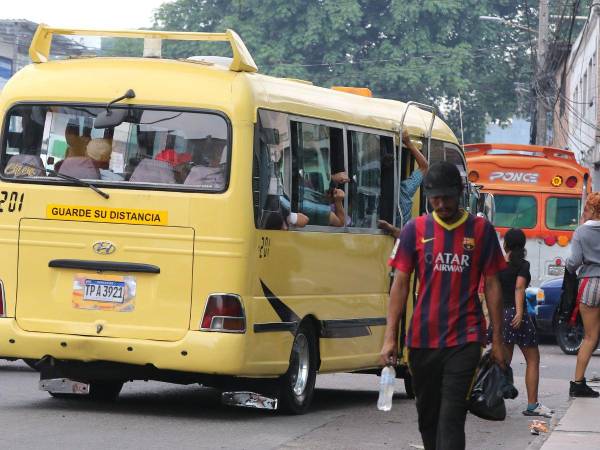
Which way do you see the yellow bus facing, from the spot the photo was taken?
facing away from the viewer and to the right of the viewer

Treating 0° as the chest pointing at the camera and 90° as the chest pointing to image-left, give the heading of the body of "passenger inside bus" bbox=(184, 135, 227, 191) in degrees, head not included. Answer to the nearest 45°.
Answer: approximately 225°

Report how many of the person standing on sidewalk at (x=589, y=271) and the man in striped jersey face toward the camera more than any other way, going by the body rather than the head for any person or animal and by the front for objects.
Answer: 1

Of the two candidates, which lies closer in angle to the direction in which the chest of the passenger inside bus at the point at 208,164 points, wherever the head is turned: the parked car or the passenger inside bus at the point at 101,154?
the parked car

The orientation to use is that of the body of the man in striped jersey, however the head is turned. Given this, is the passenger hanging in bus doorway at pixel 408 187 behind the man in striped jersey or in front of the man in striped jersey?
behind

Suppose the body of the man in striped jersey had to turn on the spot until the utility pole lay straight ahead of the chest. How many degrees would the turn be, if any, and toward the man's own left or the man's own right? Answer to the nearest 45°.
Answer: approximately 180°

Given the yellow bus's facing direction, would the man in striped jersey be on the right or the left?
on its right
